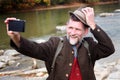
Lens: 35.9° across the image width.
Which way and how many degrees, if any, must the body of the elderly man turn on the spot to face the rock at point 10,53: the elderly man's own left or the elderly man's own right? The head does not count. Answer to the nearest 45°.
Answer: approximately 180°

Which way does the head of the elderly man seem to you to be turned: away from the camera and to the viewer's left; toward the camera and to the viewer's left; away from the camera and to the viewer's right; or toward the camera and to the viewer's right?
toward the camera and to the viewer's left

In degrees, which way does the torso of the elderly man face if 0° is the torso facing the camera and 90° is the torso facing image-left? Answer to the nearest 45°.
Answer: approximately 0°
